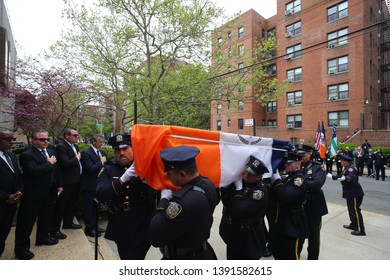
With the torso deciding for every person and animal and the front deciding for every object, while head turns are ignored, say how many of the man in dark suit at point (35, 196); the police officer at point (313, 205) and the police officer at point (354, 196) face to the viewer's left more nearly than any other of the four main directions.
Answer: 2

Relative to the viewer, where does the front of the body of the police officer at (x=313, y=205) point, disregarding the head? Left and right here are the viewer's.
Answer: facing to the left of the viewer

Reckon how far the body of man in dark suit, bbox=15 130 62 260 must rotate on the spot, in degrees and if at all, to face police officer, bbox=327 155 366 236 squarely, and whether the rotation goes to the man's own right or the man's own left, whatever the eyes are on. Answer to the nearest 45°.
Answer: approximately 45° to the man's own left

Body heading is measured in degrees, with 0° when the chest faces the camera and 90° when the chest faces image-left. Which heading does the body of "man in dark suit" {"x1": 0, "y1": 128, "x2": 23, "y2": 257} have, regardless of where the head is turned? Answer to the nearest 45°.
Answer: approximately 315°

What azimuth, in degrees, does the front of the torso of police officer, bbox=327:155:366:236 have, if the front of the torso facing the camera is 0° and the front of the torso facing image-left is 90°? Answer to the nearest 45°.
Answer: approximately 90°

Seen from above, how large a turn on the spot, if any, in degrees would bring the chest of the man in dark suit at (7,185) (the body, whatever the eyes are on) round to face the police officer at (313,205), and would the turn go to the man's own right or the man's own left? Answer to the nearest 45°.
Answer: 0° — they already face them

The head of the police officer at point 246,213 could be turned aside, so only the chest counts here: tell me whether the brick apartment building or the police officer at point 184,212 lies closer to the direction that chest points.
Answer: the police officer

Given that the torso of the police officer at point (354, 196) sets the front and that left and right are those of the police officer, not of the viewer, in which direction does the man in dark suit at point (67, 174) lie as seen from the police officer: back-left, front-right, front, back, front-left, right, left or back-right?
front-left

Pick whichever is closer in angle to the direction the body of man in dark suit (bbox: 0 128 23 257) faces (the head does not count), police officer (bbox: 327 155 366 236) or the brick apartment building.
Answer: the police officer

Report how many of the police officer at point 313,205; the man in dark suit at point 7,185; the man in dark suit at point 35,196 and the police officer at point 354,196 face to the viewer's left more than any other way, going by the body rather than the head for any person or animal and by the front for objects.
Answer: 2

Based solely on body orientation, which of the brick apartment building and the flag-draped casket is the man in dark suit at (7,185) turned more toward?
the flag-draped casket

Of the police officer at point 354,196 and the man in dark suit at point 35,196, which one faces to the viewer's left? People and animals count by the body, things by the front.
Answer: the police officer
